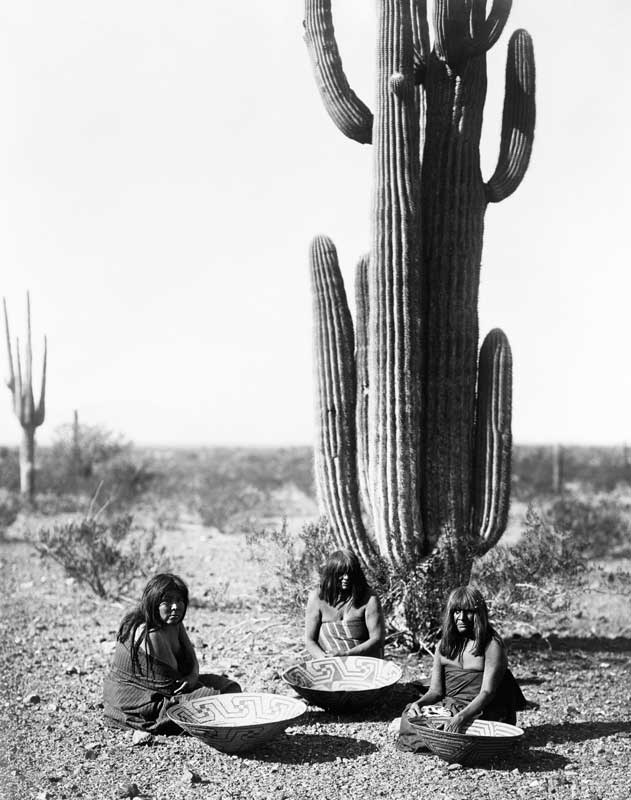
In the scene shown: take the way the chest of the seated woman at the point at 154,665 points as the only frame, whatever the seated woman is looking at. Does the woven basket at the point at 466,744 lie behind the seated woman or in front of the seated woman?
in front

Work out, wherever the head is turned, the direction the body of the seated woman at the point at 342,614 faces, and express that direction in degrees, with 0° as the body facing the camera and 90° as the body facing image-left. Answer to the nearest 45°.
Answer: approximately 0°

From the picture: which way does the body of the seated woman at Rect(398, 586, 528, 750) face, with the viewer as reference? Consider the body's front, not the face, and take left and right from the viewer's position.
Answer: facing the viewer and to the left of the viewer

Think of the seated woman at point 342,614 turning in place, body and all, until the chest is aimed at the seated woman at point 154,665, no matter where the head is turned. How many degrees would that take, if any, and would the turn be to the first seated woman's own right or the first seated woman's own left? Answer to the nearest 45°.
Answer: approximately 45° to the first seated woman's own right

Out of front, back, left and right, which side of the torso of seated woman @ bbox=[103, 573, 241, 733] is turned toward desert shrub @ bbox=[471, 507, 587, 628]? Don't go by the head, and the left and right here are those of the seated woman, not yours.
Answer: left

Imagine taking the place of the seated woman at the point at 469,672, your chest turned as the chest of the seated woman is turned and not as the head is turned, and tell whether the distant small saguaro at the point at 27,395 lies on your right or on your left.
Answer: on your right

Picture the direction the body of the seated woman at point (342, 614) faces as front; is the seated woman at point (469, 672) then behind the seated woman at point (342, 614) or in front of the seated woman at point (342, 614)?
in front

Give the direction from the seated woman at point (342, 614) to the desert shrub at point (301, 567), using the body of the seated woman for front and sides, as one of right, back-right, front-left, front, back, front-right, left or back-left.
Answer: back

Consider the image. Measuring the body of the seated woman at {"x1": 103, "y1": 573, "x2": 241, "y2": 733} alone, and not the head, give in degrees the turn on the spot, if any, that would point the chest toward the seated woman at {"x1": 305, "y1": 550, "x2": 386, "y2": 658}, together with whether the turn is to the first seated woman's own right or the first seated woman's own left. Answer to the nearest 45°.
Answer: approximately 90° to the first seated woman's own left

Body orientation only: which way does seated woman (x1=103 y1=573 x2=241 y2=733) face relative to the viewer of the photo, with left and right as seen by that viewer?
facing the viewer and to the right of the viewer

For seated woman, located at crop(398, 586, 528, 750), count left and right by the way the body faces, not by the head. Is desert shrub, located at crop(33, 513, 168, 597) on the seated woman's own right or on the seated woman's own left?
on the seated woman's own right

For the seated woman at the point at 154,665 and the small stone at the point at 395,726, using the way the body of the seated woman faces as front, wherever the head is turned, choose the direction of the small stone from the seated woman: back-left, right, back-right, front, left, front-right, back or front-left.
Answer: front-left
